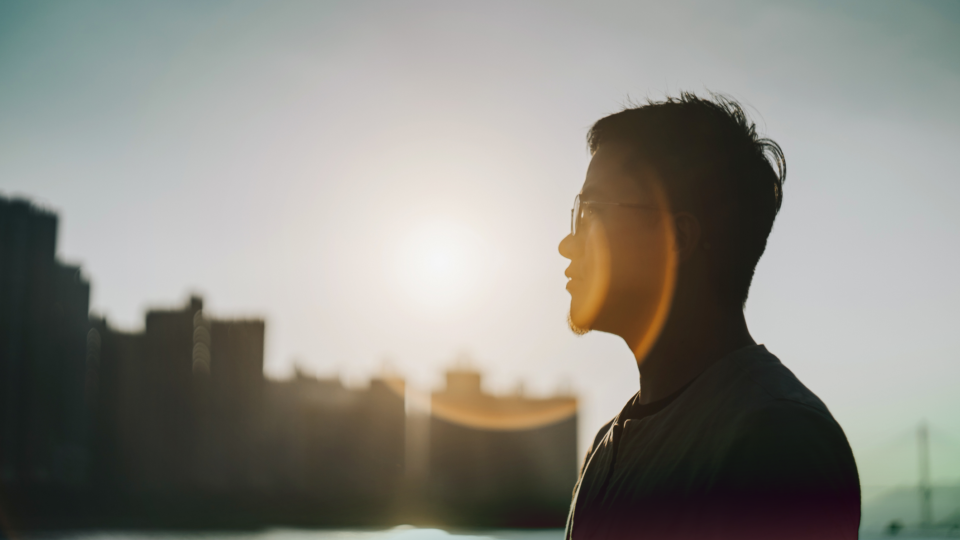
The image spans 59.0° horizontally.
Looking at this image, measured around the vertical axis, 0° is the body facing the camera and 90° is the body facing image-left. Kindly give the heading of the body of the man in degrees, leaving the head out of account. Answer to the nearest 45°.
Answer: approximately 90°

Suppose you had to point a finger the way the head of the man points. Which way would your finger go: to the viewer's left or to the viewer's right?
to the viewer's left
